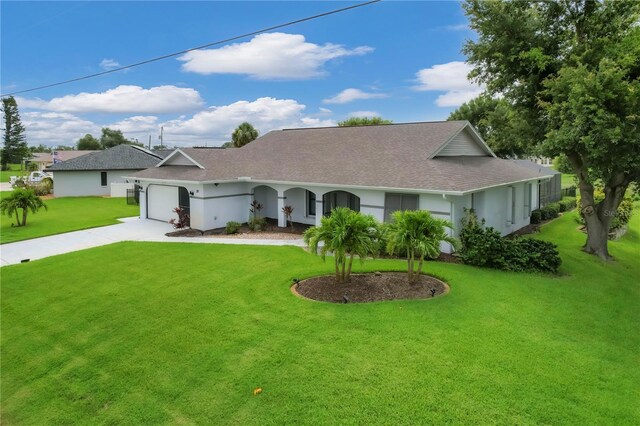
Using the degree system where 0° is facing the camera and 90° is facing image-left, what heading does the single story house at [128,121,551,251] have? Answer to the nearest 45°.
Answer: approximately 45°

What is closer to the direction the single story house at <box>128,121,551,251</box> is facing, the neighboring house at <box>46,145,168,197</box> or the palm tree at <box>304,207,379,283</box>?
the palm tree

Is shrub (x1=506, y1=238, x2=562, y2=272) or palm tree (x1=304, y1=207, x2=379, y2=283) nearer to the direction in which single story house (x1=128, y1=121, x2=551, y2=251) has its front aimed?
the palm tree

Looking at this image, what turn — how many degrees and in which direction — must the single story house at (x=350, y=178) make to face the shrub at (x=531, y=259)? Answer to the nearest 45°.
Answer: approximately 90° to its left

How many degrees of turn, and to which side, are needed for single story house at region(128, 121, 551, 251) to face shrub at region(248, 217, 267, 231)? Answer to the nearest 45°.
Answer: approximately 45° to its right
